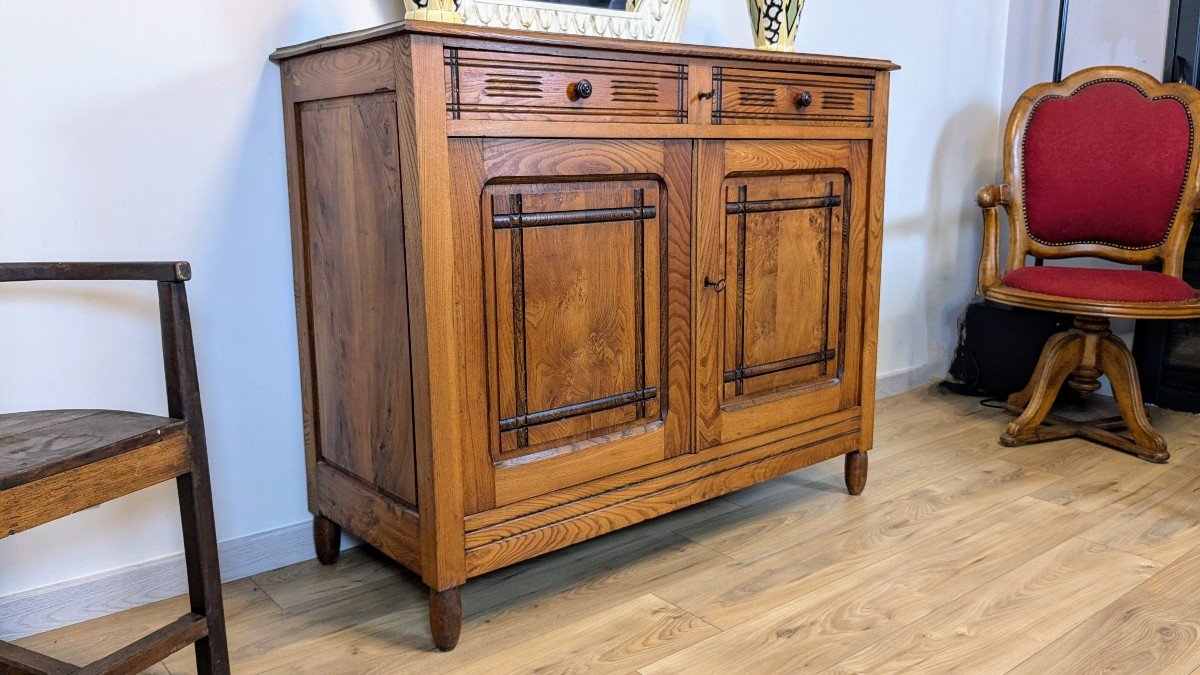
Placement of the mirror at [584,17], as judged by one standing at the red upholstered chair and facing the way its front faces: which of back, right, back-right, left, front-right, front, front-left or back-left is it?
front-right

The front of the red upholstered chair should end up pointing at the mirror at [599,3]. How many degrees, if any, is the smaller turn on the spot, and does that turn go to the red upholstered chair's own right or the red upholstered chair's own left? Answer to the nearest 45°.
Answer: approximately 45° to the red upholstered chair's own right

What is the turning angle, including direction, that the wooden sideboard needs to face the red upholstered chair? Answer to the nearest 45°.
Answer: approximately 90° to its left

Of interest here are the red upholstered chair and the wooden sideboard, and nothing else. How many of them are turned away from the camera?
0

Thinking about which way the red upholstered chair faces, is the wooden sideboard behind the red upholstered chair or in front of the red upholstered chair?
in front

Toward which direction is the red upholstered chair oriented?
toward the camera

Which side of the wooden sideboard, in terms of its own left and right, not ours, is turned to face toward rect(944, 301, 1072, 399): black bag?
left

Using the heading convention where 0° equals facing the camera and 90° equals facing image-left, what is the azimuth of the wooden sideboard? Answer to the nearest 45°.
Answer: approximately 315°

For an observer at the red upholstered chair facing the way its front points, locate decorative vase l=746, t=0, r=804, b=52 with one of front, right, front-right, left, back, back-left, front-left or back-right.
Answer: front-right
